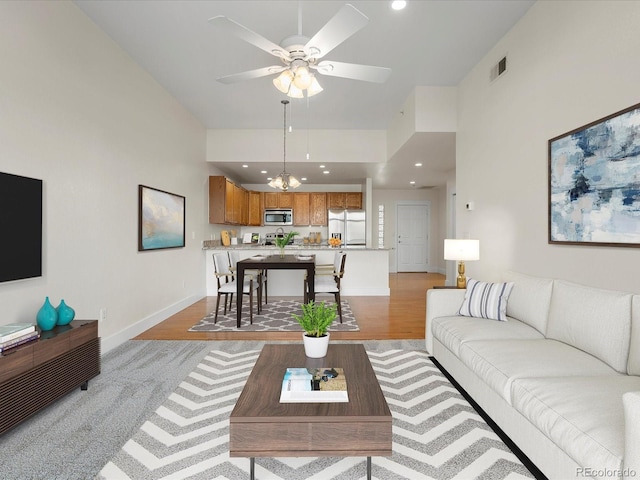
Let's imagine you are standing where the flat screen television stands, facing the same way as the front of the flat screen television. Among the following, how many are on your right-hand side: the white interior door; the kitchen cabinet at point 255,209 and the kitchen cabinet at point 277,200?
0

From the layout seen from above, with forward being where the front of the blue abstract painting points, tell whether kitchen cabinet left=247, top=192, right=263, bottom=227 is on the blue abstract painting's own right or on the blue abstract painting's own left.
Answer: on the blue abstract painting's own right

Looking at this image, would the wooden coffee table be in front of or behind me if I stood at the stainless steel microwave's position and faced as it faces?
in front

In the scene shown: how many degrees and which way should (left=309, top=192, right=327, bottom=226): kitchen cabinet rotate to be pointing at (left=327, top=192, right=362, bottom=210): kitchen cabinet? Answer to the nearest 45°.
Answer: approximately 90° to its left

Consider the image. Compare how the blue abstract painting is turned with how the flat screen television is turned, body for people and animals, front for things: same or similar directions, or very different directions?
very different directions

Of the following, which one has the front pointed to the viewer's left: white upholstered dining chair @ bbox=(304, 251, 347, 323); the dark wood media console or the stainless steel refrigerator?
the white upholstered dining chair

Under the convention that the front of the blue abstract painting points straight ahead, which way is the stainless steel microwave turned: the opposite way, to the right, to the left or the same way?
to the left

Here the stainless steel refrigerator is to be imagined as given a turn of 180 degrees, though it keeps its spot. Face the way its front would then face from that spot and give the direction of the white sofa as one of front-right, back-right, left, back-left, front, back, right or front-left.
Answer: back

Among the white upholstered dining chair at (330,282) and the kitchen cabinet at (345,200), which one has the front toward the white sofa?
the kitchen cabinet

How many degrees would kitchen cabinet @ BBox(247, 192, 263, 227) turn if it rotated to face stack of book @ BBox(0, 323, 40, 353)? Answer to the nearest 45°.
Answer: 0° — it already faces it

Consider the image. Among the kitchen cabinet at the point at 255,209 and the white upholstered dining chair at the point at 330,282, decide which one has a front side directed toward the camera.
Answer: the kitchen cabinet

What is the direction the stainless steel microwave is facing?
toward the camera

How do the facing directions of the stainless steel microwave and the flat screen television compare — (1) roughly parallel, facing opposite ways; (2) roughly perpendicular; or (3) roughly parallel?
roughly perpendicular

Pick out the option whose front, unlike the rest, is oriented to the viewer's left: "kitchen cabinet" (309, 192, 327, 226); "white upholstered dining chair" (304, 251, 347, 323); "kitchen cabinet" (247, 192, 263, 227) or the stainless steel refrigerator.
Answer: the white upholstered dining chair

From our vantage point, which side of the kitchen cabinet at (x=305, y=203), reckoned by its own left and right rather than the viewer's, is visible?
front

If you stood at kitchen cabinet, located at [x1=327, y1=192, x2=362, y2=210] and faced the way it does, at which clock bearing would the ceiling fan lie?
The ceiling fan is roughly at 12 o'clock from the kitchen cabinet.

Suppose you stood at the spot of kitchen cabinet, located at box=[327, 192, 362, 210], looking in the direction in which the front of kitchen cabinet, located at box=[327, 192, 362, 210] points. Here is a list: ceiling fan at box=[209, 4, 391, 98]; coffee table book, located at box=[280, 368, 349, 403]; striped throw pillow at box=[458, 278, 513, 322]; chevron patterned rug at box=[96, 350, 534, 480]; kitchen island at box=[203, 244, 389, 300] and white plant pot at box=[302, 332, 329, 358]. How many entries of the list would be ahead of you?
6

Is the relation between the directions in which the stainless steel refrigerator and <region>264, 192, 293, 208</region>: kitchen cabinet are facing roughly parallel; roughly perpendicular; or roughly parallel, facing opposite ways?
roughly parallel

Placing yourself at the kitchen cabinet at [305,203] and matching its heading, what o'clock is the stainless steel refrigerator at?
The stainless steel refrigerator is roughly at 10 o'clock from the kitchen cabinet.

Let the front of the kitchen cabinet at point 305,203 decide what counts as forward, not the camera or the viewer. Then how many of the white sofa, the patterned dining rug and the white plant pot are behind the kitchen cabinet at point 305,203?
0

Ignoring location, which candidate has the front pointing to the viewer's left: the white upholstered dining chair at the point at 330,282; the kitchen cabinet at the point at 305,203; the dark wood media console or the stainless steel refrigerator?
the white upholstered dining chair

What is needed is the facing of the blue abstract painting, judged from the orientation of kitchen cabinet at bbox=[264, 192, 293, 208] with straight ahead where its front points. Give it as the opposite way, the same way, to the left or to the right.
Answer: to the right

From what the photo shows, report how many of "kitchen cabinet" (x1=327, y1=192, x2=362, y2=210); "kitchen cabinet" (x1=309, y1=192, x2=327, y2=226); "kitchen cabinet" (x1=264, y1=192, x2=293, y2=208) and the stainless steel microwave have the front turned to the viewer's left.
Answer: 0
